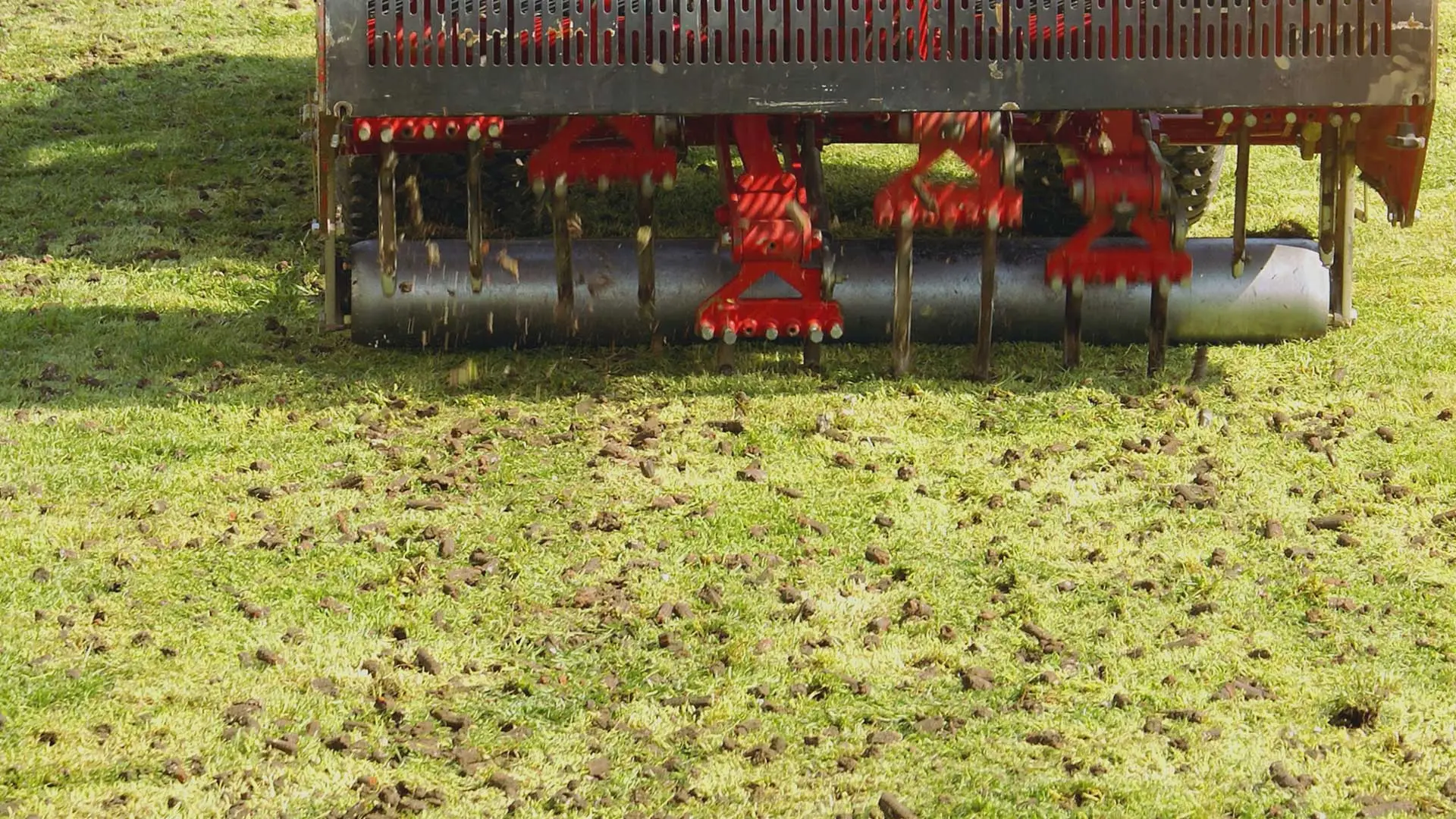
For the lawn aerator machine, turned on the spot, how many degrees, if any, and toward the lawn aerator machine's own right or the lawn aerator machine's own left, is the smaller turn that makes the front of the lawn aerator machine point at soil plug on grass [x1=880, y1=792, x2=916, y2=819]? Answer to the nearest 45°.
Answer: approximately 180°

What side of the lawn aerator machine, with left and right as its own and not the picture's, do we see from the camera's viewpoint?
back
